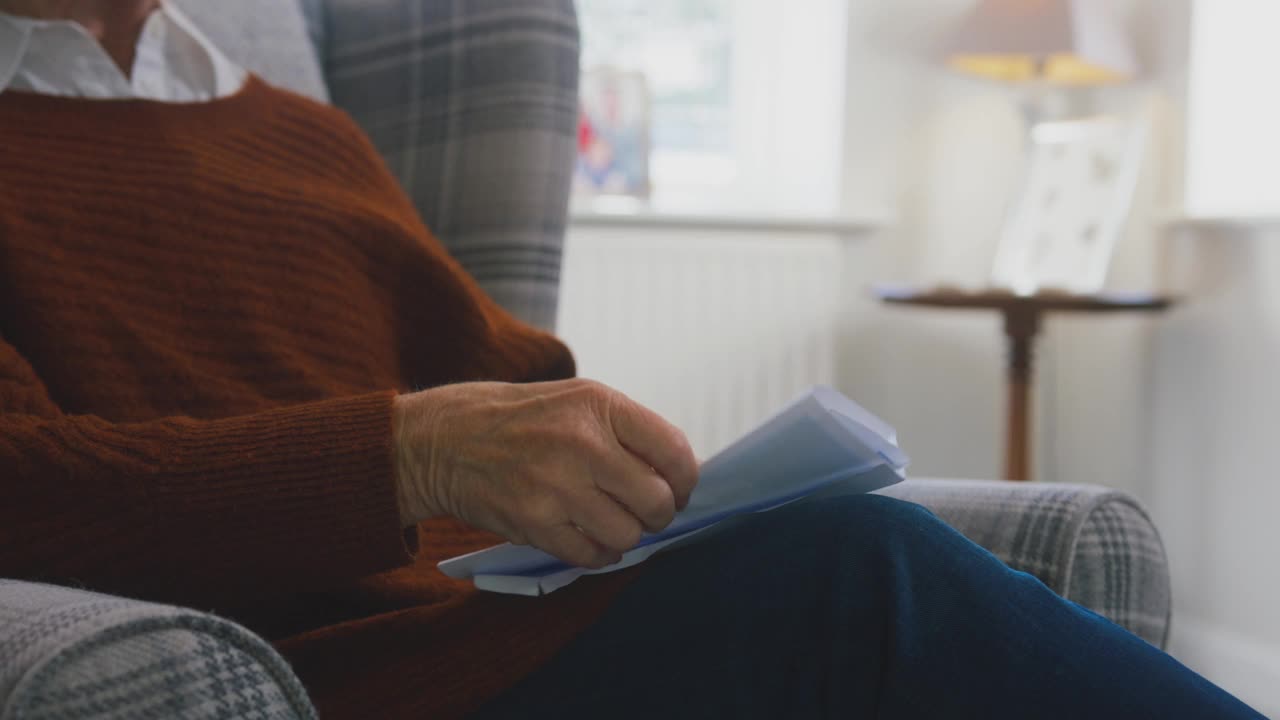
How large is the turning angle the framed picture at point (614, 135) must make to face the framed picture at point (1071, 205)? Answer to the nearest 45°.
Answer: approximately 90° to its left

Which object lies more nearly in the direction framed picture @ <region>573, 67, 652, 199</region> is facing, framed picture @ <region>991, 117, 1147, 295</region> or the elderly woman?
the elderly woman

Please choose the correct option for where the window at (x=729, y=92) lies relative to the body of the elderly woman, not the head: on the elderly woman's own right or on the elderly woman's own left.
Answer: on the elderly woman's own left

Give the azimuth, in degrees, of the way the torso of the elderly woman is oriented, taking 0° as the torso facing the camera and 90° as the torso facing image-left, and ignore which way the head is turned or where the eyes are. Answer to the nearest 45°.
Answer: approximately 315°

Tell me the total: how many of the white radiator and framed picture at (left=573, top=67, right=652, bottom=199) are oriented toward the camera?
2

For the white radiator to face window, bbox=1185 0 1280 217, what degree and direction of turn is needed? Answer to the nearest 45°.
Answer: approximately 90° to its left

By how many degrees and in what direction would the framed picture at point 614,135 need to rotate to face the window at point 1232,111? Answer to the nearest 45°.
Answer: approximately 90° to its left
